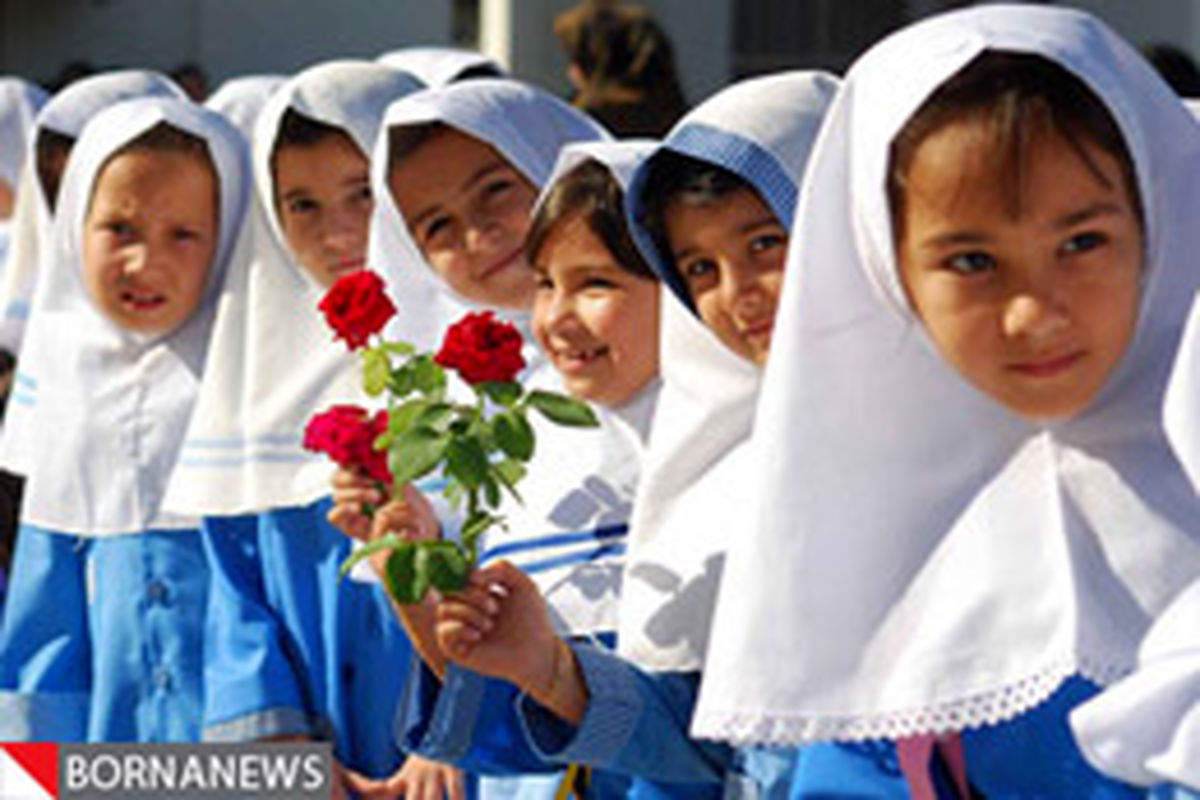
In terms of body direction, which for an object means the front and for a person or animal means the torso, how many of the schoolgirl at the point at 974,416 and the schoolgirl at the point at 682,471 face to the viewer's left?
0

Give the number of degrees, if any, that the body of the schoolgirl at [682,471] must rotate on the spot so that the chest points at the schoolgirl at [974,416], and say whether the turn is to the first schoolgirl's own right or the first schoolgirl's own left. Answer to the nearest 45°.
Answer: approximately 45° to the first schoolgirl's own left

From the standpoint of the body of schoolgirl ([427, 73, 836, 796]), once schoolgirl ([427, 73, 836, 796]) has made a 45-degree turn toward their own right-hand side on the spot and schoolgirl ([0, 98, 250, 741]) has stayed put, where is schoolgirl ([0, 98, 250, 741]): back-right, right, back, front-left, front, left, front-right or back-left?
right

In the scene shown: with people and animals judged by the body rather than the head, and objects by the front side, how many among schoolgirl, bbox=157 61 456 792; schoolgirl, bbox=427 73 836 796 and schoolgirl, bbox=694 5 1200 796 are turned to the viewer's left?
0

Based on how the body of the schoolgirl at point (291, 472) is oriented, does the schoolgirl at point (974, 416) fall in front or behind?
in front

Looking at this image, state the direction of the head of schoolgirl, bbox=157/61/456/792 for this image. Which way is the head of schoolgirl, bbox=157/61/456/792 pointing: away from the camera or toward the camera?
toward the camera

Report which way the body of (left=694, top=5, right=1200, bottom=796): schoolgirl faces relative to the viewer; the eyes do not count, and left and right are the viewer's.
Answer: facing the viewer and to the right of the viewer

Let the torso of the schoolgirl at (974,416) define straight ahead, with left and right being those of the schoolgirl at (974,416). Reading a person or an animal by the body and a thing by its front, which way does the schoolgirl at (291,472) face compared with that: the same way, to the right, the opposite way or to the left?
the same way

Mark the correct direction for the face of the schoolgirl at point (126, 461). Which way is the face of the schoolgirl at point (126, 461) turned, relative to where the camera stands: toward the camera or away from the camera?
toward the camera

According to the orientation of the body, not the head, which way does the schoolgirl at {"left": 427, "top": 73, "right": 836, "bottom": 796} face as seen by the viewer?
toward the camera
